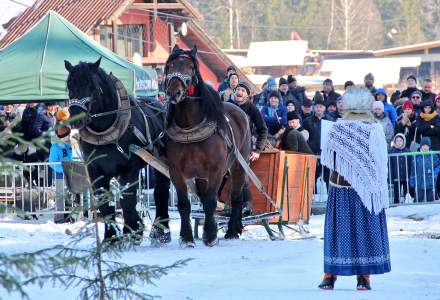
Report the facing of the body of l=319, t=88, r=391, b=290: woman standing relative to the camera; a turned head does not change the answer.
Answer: away from the camera

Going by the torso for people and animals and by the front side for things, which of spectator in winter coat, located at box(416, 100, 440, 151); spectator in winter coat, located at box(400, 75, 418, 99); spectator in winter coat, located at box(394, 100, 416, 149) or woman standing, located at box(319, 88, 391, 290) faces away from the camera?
the woman standing

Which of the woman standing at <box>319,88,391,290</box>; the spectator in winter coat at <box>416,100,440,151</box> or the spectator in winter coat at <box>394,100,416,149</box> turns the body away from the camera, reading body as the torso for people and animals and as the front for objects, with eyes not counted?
the woman standing

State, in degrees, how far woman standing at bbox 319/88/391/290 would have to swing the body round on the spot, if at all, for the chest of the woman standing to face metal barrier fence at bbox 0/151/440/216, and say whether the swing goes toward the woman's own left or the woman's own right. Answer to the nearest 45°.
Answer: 0° — they already face it

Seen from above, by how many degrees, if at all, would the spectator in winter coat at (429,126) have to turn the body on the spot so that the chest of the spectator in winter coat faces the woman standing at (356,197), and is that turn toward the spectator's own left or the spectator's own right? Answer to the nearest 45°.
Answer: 0° — they already face them

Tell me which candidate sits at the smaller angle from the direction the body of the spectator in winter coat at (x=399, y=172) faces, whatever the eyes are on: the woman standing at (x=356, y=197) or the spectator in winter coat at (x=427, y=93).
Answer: the woman standing

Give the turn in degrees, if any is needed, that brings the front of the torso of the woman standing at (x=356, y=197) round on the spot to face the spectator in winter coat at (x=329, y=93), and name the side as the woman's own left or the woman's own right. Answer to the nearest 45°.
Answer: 0° — they already face them

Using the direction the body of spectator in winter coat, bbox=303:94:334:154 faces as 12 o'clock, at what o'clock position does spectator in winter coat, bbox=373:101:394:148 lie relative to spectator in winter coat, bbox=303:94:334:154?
spectator in winter coat, bbox=373:101:394:148 is roughly at 9 o'clock from spectator in winter coat, bbox=303:94:334:154.

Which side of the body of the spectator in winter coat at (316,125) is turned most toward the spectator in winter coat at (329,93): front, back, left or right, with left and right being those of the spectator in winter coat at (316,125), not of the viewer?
back

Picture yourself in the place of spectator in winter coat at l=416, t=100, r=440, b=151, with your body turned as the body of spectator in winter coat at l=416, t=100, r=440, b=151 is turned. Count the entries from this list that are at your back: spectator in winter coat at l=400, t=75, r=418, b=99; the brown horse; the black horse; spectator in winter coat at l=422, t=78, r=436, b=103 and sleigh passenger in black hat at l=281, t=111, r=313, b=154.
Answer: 2
